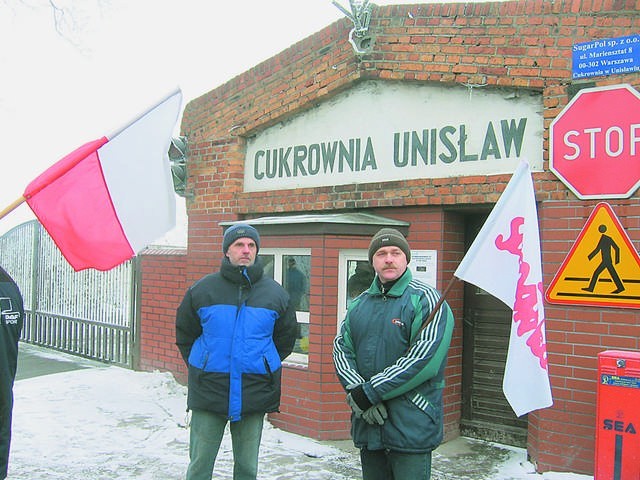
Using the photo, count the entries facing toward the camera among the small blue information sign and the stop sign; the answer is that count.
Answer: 2

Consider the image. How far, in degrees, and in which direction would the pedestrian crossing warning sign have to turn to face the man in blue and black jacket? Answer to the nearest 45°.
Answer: approximately 45° to its right

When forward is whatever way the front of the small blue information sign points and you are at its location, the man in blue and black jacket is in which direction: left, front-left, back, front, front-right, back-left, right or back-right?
front-right

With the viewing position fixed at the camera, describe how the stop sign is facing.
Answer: facing the viewer

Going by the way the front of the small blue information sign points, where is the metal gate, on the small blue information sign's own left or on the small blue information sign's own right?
on the small blue information sign's own right

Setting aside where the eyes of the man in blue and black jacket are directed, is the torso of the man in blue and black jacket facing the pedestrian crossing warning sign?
no

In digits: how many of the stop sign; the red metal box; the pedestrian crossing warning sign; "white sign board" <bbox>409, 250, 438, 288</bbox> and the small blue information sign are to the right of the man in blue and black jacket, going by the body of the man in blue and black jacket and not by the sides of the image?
0

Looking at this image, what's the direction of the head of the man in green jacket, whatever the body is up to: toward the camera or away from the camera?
toward the camera

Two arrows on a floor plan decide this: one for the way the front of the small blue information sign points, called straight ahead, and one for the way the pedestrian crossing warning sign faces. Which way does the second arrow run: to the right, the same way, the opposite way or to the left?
the same way

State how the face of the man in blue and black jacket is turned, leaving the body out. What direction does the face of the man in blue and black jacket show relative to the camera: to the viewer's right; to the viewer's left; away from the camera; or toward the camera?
toward the camera

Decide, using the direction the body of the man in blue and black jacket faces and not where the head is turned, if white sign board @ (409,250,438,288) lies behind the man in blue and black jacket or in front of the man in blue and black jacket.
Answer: behind

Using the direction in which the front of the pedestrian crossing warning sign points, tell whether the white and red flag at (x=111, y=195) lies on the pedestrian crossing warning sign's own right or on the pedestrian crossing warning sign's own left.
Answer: on the pedestrian crossing warning sign's own right

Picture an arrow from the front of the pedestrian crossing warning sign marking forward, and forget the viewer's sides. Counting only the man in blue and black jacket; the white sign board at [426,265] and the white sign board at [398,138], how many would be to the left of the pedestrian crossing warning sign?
0

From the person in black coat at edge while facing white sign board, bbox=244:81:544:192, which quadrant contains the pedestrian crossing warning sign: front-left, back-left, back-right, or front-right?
front-right
